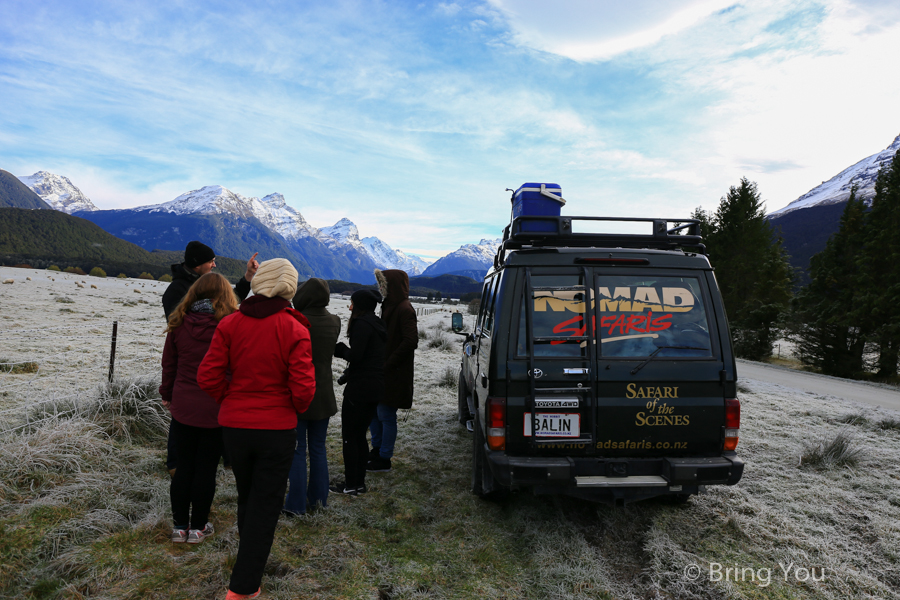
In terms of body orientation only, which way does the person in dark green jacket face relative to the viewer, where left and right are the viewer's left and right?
facing away from the viewer and to the left of the viewer

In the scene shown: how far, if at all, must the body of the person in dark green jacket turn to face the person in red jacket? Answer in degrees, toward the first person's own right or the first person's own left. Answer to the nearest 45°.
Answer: approximately 135° to the first person's own left

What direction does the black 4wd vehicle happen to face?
away from the camera

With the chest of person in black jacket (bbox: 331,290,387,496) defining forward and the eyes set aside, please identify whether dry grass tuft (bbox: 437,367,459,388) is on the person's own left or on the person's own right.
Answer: on the person's own right

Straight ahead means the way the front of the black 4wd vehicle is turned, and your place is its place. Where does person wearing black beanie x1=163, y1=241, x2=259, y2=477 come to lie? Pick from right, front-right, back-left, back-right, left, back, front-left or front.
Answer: left

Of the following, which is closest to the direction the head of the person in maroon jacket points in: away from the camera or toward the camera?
away from the camera

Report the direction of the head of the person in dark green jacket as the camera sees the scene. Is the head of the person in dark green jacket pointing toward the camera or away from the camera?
away from the camera

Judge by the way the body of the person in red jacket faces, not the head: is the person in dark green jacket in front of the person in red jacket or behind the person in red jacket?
in front

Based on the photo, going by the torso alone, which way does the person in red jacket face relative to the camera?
away from the camera

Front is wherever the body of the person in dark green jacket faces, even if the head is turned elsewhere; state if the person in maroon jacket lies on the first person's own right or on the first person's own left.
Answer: on the first person's own left

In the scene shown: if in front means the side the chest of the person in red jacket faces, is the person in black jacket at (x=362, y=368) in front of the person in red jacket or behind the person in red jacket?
in front

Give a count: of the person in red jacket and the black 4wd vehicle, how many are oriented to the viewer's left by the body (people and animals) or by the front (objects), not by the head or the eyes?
0

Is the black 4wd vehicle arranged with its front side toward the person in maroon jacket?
no
